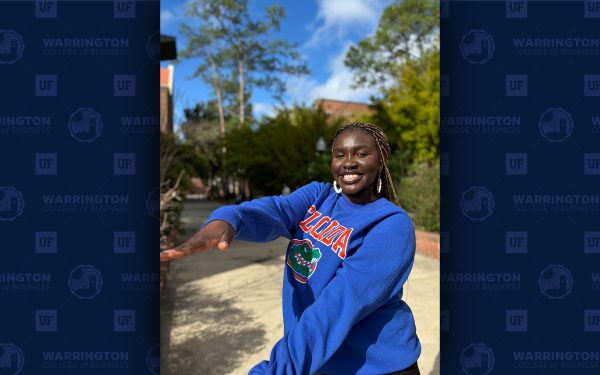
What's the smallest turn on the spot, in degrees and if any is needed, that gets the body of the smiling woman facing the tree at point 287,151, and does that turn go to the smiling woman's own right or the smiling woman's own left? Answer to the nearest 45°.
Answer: approximately 135° to the smiling woman's own right

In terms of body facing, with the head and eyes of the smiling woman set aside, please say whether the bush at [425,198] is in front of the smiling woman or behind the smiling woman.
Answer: behind

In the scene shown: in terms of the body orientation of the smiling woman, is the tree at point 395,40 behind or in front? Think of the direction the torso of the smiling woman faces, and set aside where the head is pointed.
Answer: behind

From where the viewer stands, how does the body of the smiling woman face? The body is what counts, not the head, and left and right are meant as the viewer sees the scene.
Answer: facing the viewer and to the left of the viewer
